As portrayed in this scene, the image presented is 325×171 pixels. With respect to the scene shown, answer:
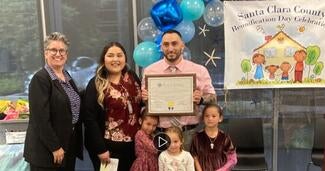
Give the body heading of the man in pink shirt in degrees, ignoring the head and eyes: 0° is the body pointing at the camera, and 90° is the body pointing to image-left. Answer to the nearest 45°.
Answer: approximately 0°
